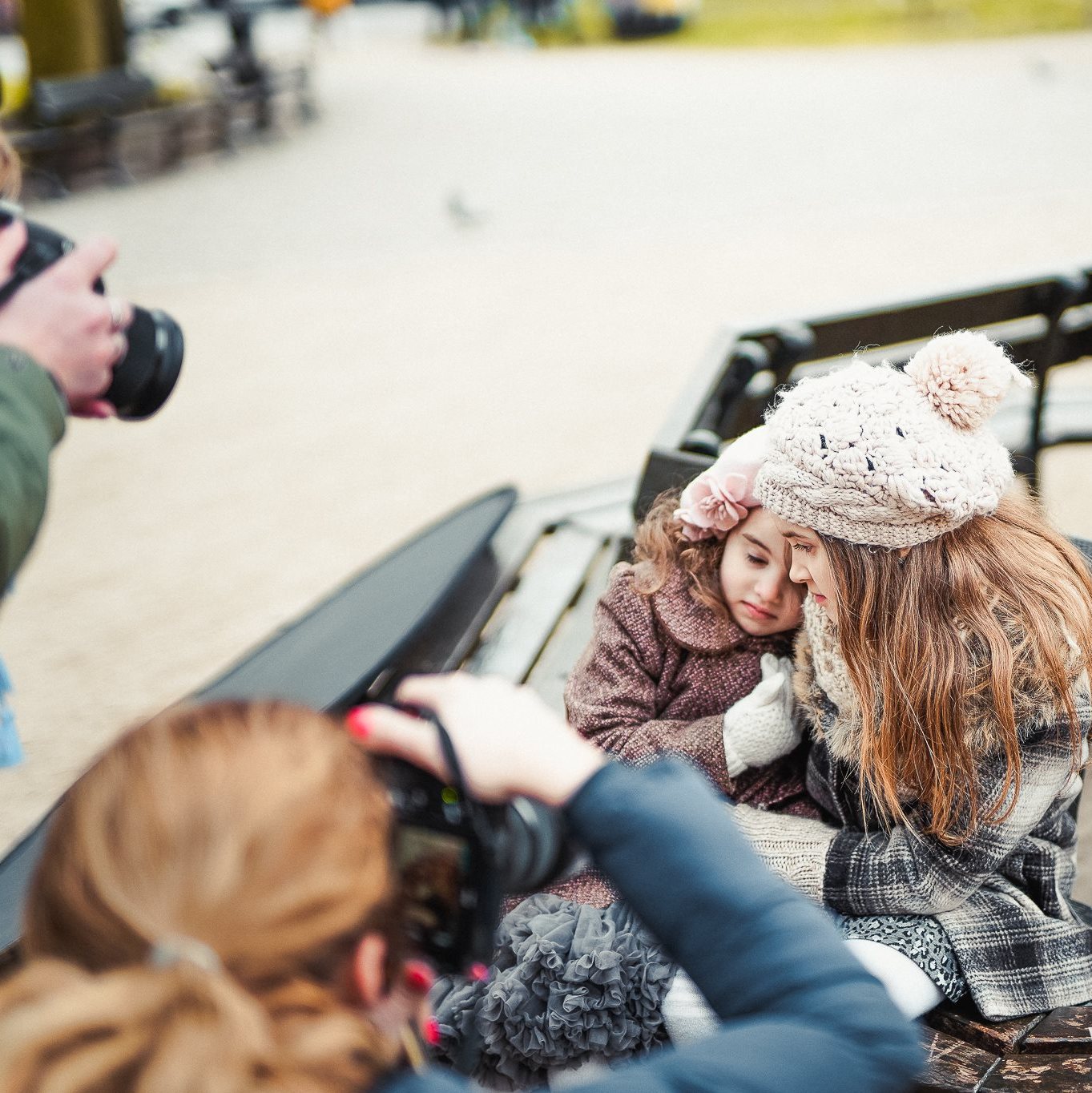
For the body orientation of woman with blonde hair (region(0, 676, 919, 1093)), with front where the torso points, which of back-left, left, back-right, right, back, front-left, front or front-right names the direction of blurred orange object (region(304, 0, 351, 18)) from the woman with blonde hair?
front-left

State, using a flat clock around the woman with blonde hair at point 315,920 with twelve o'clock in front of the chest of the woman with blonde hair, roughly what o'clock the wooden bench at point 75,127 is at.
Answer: The wooden bench is roughly at 10 o'clock from the woman with blonde hair.

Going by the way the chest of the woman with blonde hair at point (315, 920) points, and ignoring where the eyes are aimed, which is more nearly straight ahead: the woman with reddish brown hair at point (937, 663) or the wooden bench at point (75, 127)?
the woman with reddish brown hair

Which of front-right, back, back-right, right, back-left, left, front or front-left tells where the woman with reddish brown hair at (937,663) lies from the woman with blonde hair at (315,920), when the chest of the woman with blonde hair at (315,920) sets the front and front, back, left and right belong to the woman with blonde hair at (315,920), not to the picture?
front

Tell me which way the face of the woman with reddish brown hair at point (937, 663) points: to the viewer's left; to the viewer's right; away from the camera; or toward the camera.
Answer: to the viewer's left

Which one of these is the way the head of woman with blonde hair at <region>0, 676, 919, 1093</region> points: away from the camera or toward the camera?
away from the camera

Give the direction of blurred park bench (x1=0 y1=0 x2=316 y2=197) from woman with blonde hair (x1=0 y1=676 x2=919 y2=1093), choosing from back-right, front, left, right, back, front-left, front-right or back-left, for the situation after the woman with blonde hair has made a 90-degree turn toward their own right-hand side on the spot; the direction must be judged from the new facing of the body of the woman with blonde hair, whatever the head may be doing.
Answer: back-left

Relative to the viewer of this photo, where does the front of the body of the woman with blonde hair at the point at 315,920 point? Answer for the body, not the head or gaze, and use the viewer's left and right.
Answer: facing away from the viewer and to the right of the viewer
